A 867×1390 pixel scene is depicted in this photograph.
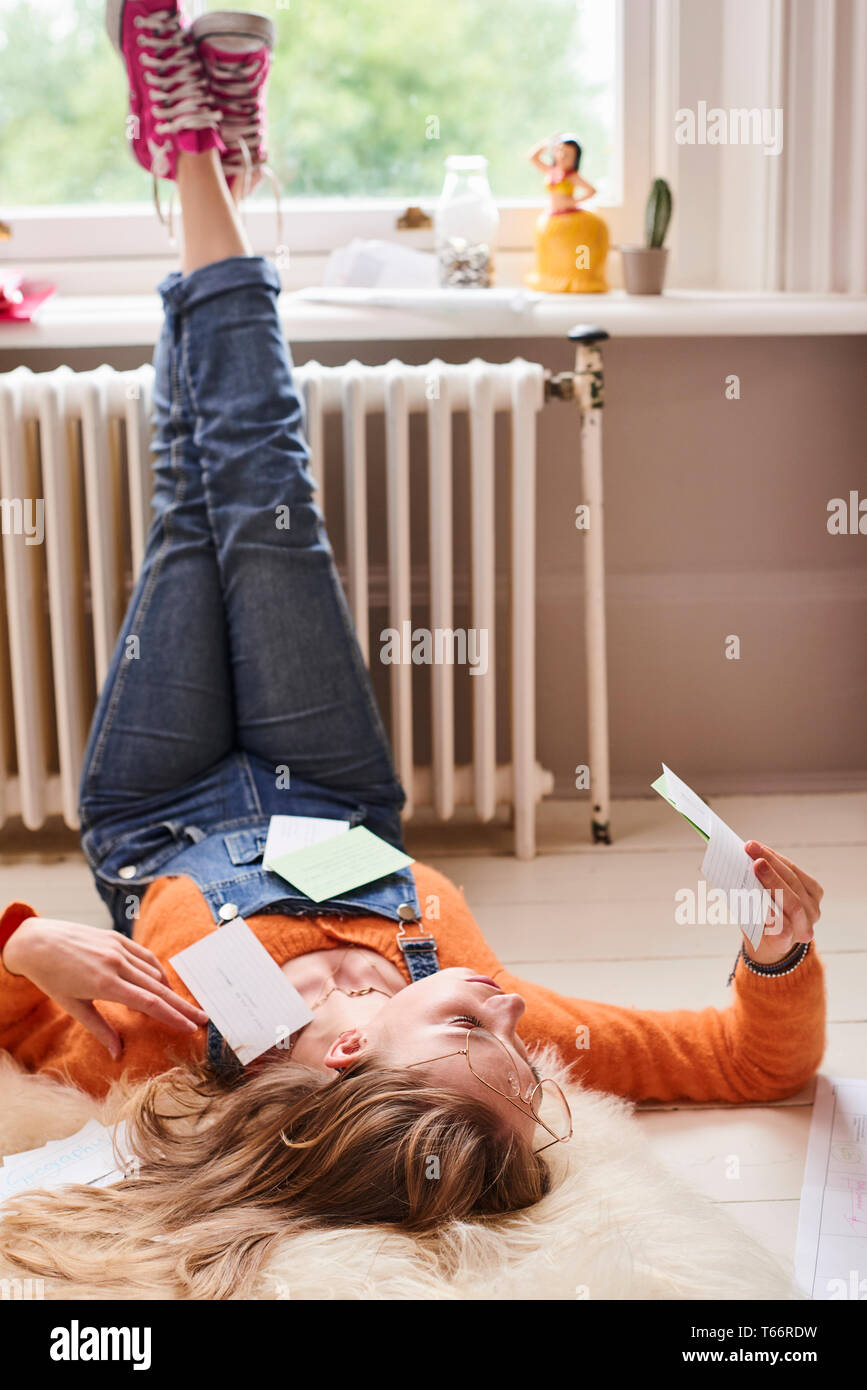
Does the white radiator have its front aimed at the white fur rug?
yes

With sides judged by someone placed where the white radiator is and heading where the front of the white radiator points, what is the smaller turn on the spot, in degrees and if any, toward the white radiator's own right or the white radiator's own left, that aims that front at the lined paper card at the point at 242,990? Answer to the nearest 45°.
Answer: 0° — it already faces it

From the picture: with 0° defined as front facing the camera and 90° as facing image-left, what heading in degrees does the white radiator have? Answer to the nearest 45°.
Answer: approximately 0°
